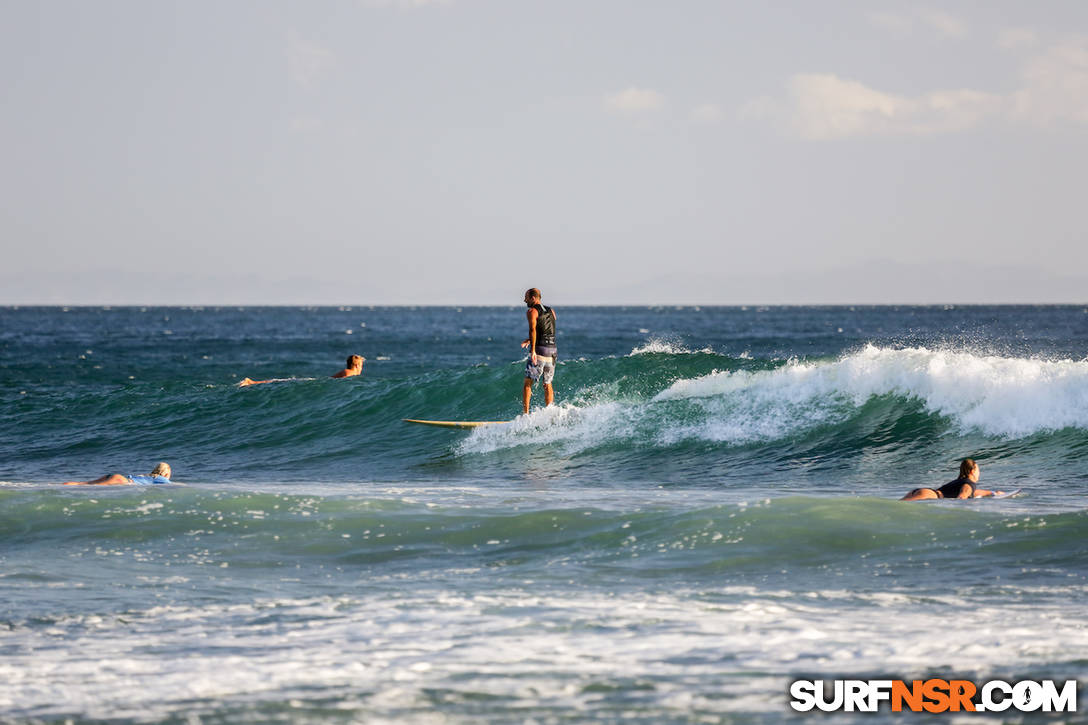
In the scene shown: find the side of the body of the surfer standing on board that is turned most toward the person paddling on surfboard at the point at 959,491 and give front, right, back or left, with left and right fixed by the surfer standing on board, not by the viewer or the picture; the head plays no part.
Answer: back

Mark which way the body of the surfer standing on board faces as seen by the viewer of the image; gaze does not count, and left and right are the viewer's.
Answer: facing away from the viewer and to the left of the viewer
